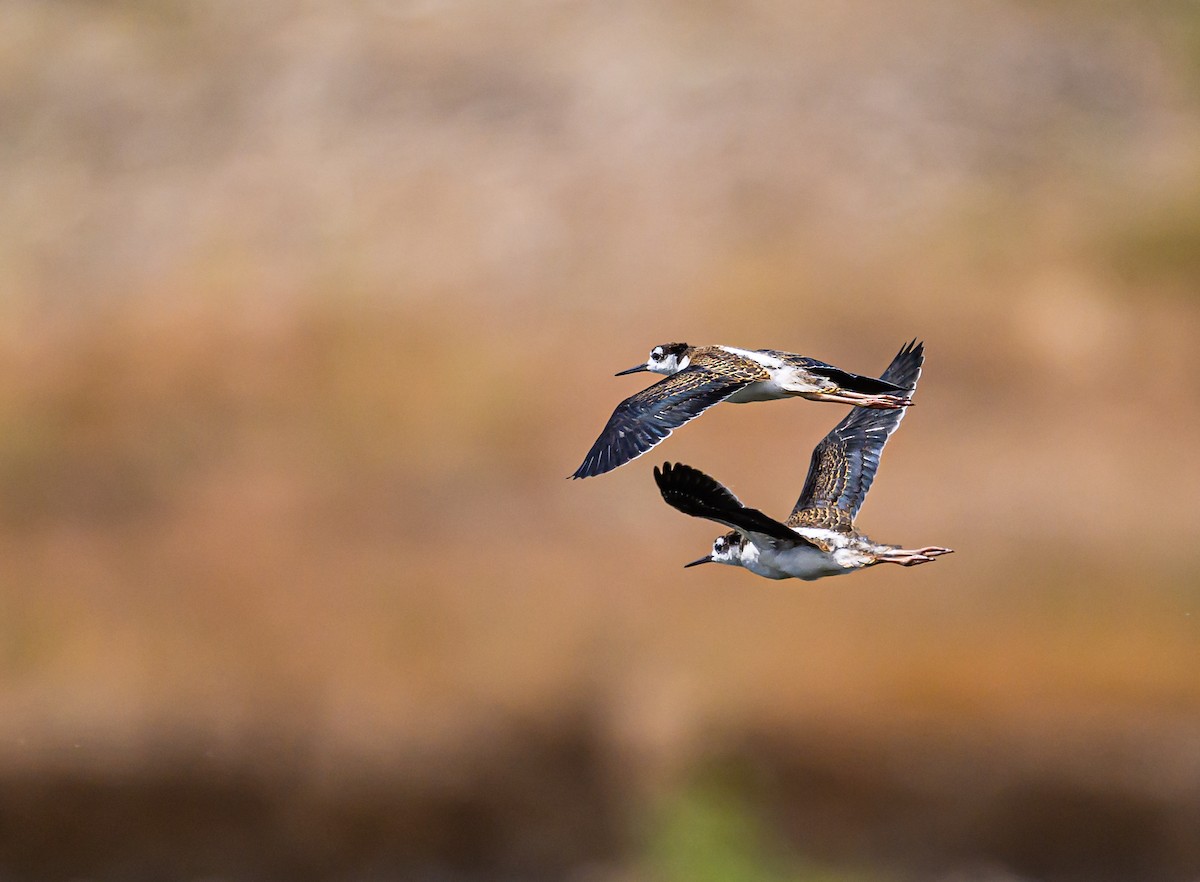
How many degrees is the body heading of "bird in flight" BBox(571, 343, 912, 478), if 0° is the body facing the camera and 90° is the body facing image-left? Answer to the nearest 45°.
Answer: approximately 90°

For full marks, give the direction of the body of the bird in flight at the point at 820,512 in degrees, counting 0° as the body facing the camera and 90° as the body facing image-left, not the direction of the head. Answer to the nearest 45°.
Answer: approximately 90°
